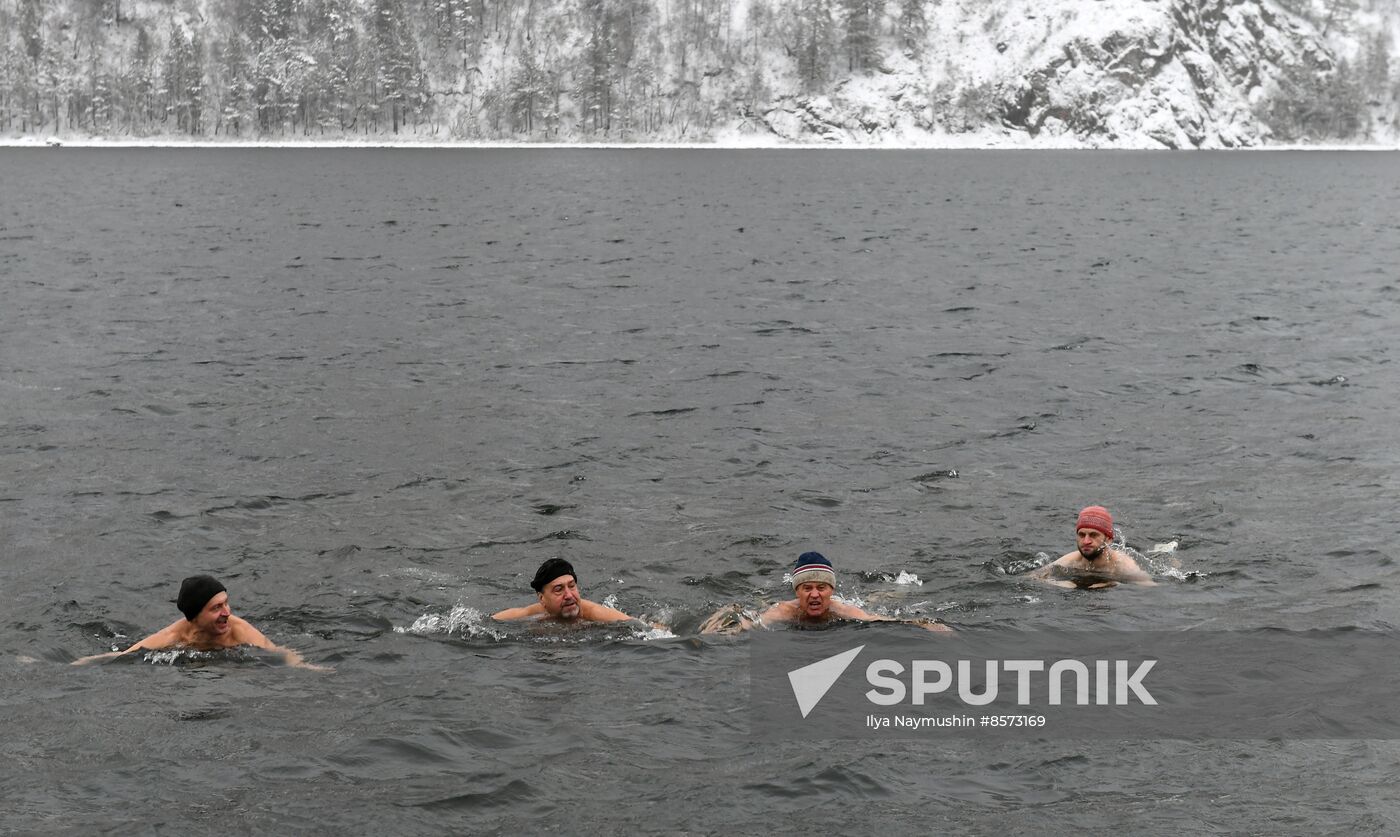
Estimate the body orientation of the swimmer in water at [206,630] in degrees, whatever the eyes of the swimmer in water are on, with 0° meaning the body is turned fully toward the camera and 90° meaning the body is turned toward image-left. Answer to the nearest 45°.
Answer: approximately 0°

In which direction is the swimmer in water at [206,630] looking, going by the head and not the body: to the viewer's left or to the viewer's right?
to the viewer's right

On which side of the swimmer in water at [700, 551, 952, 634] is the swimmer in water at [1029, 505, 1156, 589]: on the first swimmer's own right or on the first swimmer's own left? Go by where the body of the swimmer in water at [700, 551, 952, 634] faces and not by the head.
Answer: on the first swimmer's own left

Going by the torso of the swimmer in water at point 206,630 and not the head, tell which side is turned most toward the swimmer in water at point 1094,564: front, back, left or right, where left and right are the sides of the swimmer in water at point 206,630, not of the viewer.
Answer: left

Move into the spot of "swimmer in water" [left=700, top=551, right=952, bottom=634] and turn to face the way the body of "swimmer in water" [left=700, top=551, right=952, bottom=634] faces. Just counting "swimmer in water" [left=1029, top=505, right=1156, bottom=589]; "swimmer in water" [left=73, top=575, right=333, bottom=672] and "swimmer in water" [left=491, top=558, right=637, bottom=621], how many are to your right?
2

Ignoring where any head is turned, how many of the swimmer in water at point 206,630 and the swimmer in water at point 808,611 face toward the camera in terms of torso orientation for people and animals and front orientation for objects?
2

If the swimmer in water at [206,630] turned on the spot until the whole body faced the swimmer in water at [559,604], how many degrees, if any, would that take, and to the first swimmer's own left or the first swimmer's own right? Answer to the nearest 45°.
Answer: approximately 90° to the first swimmer's own left

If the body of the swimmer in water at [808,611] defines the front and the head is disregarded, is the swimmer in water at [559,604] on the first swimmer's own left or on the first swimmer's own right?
on the first swimmer's own right
